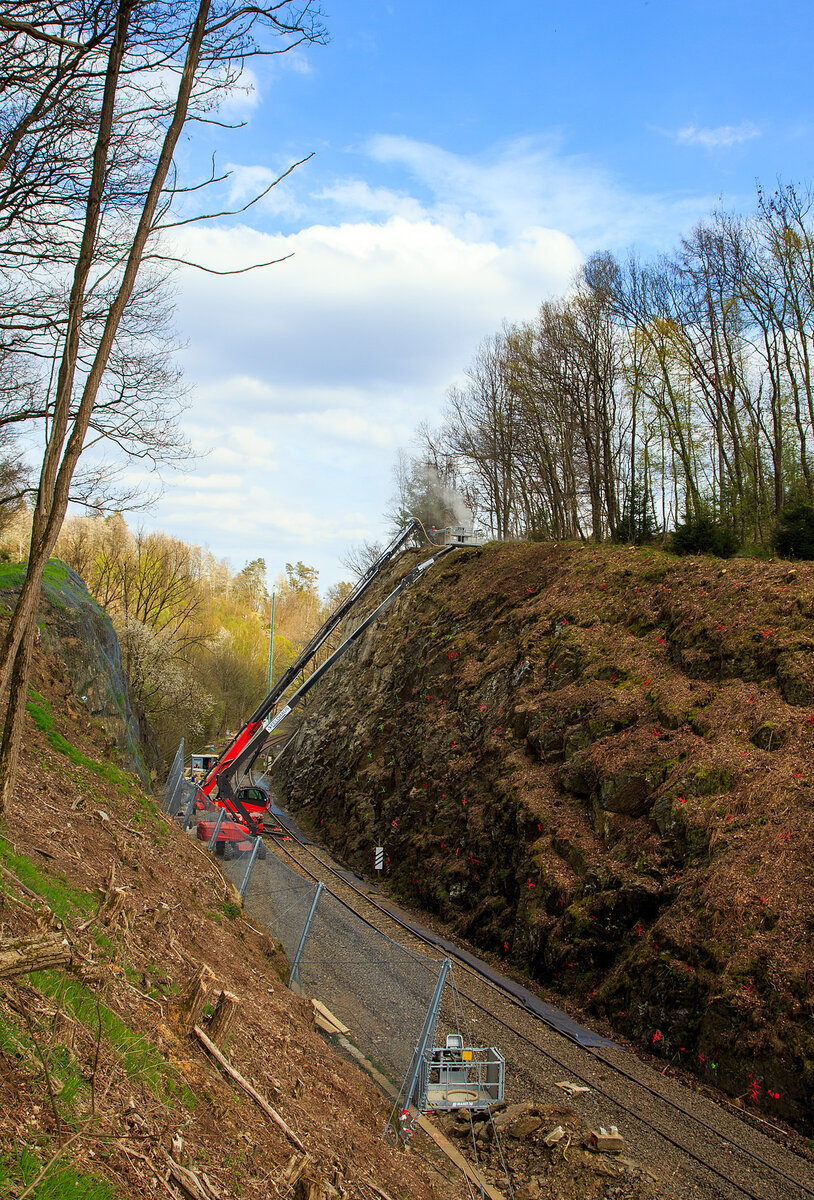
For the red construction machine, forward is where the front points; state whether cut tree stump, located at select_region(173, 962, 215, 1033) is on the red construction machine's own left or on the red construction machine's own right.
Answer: on the red construction machine's own right

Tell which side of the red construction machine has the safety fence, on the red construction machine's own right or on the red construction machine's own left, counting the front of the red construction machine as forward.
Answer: on the red construction machine's own right

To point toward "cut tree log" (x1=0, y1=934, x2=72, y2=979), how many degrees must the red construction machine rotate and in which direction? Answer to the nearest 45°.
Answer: approximately 90° to its right
